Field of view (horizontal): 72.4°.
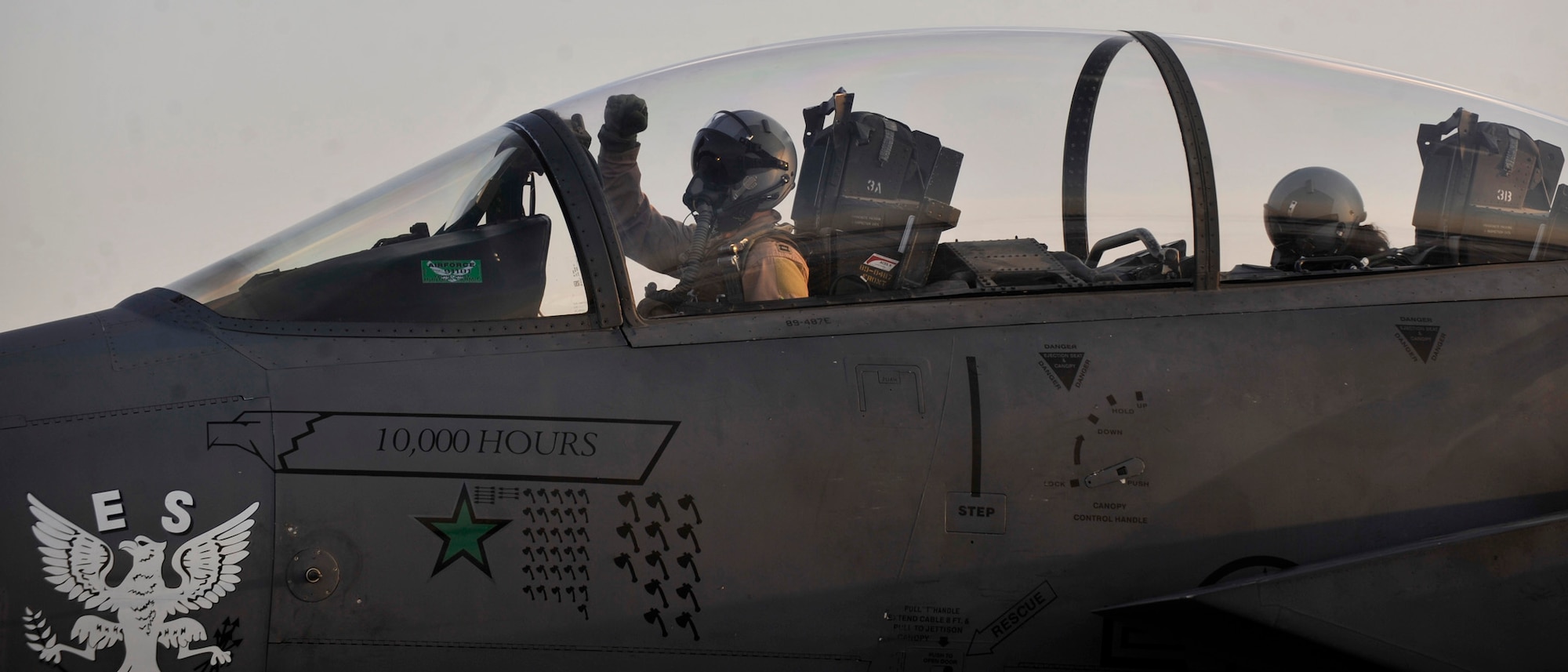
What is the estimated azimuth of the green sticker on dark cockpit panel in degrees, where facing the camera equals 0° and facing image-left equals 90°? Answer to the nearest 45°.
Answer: approximately 0°

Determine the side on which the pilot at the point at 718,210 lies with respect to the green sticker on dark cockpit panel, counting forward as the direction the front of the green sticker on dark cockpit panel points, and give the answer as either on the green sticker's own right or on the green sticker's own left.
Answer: on the green sticker's own left

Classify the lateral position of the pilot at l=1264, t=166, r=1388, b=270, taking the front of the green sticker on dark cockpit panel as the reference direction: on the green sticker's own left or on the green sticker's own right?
on the green sticker's own left

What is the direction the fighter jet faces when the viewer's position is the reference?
facing to the left of the viewer

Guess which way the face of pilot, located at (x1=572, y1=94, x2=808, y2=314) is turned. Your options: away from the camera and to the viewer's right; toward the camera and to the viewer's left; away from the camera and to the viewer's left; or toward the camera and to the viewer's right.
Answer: toward the camera and to the viewer's left
